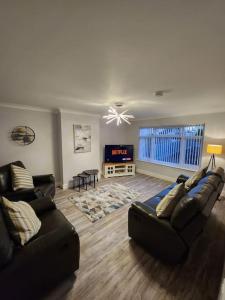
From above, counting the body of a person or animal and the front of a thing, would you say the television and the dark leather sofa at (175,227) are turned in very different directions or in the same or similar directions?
very different directions

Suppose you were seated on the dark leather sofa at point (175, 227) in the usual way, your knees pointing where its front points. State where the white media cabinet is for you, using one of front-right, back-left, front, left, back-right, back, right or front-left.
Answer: front

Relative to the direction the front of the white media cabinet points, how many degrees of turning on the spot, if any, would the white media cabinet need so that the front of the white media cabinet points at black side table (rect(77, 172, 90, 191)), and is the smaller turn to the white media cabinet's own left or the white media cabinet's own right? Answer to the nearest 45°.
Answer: approximately 45° to the white media cabinet's own right

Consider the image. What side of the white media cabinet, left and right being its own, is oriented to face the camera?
front

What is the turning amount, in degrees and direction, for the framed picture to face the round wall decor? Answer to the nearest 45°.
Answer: approximately 90° to its right

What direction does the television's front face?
toward the camera

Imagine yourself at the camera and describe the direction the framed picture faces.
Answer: facing the viewer

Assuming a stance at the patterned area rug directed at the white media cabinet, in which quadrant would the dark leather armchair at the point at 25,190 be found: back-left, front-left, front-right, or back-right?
back-left

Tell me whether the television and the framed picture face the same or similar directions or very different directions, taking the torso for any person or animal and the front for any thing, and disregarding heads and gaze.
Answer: same or similar directions

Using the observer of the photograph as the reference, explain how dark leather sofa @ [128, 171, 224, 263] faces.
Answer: facing away from the viewer and to the left of the viewer

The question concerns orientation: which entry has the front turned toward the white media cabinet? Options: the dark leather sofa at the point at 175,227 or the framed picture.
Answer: the dark leather sofa

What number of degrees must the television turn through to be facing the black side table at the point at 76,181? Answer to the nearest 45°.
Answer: approximately 45° to its right

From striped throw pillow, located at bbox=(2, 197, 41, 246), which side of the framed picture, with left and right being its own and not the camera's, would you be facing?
front

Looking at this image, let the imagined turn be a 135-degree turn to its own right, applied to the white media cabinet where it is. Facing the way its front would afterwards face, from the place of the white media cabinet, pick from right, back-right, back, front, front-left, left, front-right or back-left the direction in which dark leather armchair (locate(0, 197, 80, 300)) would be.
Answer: back-left
